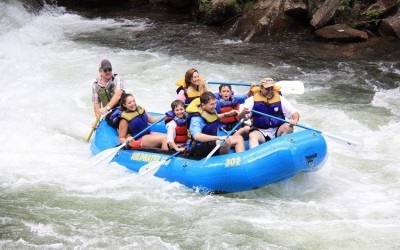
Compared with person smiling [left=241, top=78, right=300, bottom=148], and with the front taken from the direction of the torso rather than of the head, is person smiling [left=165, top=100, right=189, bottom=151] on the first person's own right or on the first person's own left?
on the first person's own right

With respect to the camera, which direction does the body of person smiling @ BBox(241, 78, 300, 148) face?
toward the camera

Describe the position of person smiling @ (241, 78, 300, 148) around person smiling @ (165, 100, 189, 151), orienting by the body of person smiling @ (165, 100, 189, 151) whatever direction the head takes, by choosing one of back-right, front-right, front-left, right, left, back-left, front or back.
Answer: front-left

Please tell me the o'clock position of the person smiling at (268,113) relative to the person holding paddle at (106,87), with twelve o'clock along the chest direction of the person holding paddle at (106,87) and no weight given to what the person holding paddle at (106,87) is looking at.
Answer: the person smiling at (268,113) is roughly at 10 o'clock from the person holding paddle at (106,87).

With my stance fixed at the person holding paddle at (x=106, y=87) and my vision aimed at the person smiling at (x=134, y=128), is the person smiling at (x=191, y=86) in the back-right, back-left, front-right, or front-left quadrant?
front-left

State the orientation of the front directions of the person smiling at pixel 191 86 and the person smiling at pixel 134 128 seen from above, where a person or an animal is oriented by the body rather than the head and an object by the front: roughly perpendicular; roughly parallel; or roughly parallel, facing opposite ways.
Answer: roughly parallel

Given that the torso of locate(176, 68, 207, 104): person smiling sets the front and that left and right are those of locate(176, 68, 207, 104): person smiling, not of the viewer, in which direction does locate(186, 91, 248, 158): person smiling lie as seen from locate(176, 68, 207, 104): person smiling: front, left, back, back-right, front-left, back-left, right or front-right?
front-right

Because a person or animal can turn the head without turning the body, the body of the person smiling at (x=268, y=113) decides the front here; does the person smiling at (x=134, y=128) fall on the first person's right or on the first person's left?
on the first person's right

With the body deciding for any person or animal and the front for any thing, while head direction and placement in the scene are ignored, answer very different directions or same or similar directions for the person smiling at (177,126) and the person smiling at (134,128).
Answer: same or similar directions

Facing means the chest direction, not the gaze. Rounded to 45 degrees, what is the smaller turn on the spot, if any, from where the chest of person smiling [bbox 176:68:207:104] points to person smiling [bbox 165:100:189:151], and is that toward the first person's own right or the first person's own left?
approximately 45° to the first person's own right

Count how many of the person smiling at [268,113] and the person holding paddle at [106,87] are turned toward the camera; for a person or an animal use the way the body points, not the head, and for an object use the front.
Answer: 2

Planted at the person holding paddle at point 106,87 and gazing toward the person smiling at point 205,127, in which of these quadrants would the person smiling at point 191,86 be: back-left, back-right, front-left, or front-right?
front-left

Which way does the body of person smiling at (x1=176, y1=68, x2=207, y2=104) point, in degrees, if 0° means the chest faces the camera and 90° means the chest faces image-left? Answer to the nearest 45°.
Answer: approximately 315°
